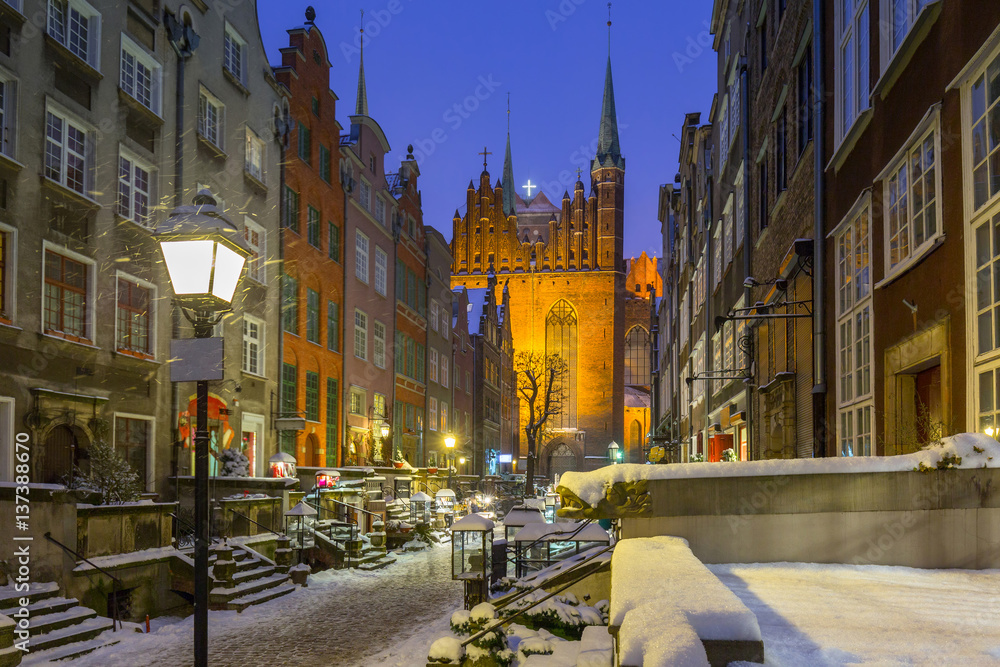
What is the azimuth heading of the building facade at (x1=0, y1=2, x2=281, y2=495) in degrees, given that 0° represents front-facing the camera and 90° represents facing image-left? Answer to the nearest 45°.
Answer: approximately 315°

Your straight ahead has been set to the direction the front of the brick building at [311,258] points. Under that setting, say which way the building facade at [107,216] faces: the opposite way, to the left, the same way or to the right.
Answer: the same way

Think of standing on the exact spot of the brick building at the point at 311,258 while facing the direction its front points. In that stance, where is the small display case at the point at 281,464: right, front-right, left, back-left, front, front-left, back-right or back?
front-right

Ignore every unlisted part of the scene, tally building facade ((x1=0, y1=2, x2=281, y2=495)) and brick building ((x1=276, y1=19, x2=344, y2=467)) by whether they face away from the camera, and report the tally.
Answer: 0

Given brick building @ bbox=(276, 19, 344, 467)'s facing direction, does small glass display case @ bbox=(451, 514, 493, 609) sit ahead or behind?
ahead

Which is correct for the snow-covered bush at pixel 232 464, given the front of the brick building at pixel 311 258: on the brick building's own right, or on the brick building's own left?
on the brick building's own right

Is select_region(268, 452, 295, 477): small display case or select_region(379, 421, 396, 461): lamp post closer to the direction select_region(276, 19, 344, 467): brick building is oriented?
the small display case

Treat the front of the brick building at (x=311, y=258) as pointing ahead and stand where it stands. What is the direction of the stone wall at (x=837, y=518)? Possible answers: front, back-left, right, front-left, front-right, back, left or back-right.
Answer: front-right

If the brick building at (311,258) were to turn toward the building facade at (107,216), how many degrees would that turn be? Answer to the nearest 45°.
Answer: approximately 45° to its right

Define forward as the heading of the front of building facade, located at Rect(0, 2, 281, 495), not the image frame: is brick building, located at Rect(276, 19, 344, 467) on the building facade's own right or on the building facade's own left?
on the building facade's own left

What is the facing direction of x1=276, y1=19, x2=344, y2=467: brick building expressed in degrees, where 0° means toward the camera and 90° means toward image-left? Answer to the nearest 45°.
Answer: approximately 315°
